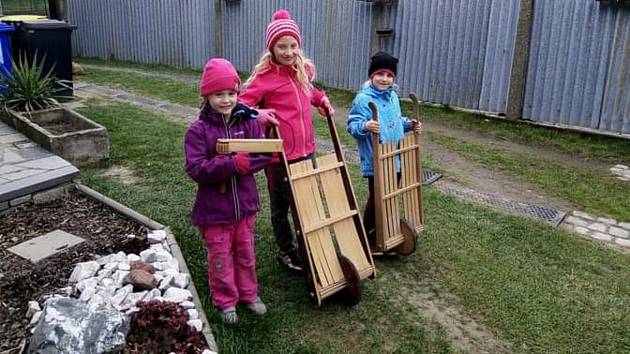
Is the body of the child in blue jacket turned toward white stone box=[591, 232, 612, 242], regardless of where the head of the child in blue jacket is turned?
no

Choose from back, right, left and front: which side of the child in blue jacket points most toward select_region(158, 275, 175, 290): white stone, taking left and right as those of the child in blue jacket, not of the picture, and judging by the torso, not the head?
right

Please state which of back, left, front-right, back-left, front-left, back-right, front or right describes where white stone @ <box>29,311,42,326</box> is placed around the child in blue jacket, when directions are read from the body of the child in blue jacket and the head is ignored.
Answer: right

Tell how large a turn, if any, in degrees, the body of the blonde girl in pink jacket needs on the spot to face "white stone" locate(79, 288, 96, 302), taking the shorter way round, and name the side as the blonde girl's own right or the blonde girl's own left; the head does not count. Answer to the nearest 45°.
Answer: approximately 90° to the blonde girl's own right

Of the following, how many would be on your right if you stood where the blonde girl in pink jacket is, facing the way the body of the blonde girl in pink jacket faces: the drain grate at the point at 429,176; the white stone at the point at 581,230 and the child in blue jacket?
0

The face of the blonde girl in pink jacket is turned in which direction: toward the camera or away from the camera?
toward the camera

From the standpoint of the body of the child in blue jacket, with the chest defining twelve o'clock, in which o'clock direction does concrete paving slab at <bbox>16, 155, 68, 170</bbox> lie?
The concrete paving slab is roughly at 5 o'clock from the child in blue jacket.

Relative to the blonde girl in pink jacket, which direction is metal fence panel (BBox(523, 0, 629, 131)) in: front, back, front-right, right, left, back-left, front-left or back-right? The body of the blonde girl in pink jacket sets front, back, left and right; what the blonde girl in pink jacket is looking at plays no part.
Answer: left

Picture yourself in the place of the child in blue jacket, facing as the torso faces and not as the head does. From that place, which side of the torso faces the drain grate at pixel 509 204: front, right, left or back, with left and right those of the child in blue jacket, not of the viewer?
left

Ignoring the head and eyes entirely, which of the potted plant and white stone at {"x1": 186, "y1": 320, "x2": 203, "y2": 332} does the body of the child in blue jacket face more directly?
the white stone

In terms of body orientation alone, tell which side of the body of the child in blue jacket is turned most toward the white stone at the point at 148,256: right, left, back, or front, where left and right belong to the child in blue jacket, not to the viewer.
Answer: right

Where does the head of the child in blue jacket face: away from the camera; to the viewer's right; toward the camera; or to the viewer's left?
toward the camera

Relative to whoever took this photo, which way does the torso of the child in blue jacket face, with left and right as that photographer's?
facing the viewer and to the right of the viewer

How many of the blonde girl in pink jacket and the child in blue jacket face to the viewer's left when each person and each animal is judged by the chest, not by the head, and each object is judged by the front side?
0

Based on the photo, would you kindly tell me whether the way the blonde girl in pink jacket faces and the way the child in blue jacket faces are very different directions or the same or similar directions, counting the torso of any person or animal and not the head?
same or similar directions
